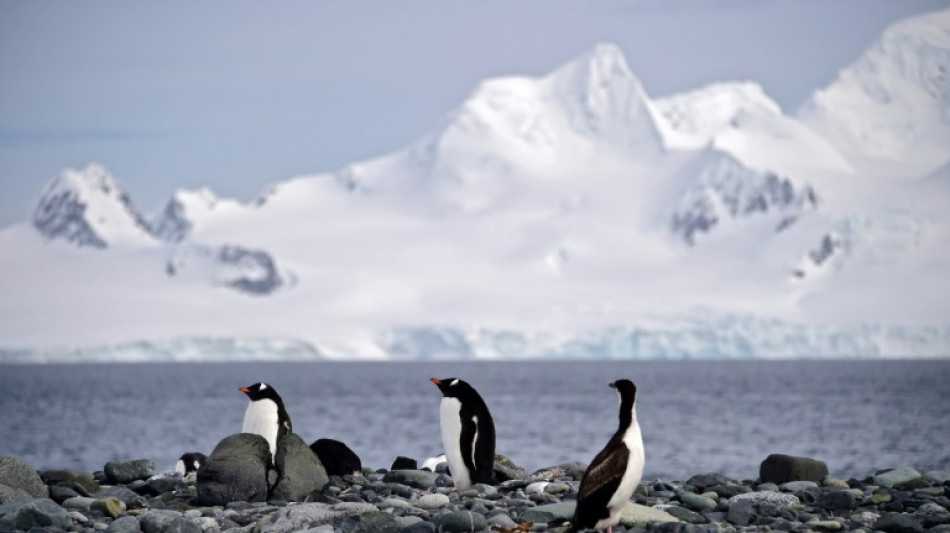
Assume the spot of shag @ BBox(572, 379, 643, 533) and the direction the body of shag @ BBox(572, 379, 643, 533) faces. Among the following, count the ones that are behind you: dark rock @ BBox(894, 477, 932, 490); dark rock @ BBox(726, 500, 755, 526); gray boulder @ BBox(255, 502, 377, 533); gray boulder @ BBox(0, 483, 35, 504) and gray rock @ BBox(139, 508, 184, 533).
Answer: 3

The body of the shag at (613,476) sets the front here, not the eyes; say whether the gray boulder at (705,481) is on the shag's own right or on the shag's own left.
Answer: on the shag's own left

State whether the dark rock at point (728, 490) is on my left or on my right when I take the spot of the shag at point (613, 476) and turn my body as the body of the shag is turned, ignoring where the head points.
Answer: on my left

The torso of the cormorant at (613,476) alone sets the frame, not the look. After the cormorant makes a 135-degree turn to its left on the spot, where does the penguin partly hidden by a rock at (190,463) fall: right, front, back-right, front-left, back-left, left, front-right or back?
front

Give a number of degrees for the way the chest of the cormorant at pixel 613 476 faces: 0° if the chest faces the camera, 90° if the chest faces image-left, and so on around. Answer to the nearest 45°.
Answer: approximately 270°

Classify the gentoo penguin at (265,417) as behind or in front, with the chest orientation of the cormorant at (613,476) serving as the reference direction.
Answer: behind

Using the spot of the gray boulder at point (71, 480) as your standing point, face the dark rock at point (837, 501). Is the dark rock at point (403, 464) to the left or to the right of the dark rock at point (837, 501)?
left

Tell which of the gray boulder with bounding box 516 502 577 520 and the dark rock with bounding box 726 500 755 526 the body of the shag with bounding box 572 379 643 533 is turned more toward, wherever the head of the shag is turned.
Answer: the dark rock

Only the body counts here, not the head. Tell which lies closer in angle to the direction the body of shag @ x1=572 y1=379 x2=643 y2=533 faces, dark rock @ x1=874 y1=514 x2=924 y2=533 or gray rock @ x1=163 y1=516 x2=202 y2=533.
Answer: the dark rock

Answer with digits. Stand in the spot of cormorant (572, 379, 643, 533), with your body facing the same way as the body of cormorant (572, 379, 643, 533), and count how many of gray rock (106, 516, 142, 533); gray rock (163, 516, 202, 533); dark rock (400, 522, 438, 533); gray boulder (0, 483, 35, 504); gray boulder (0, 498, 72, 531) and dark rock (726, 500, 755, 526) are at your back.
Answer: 5
